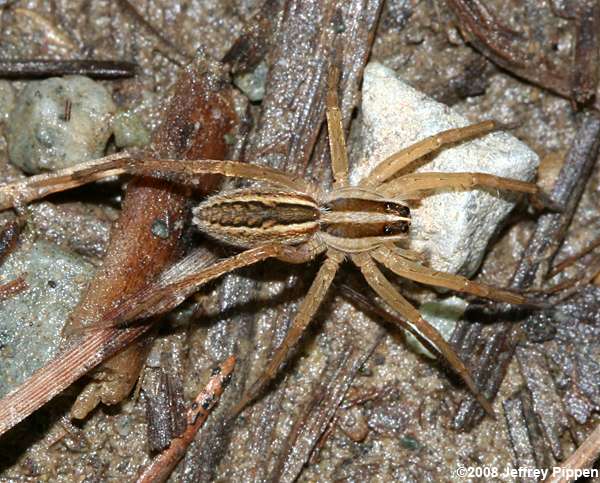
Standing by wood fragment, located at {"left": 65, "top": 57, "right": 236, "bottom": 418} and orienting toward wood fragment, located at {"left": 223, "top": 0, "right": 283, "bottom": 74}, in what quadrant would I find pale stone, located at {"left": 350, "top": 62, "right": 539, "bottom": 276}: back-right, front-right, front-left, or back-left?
front-right

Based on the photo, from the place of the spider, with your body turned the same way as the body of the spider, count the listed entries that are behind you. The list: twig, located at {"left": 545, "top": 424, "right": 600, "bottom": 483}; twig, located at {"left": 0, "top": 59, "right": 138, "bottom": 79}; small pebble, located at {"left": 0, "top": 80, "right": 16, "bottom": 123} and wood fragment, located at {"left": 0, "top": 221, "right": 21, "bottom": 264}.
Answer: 3

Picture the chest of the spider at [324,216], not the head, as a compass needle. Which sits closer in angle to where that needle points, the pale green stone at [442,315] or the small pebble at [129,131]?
the pale green stone

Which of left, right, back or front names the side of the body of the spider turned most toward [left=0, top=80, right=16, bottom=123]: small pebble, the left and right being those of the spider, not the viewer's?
back

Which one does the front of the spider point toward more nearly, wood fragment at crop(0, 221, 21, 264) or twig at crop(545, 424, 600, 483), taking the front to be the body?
the twig

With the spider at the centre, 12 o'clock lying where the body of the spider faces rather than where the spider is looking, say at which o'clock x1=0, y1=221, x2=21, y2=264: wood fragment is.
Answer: The wood fragment is roughly at 6 o'clock from the spider.

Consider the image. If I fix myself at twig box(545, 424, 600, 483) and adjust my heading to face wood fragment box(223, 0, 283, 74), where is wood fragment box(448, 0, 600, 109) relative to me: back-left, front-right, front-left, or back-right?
front-right

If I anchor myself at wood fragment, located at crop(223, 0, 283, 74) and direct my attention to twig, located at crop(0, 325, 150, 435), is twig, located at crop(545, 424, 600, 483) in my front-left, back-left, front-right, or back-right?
front-left

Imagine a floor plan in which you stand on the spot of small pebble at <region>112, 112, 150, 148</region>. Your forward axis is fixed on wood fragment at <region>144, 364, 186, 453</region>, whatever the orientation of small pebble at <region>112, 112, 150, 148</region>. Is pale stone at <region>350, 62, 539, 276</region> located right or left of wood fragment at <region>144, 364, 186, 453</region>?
left

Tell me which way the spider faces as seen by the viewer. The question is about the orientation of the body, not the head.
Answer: to the viewer's right

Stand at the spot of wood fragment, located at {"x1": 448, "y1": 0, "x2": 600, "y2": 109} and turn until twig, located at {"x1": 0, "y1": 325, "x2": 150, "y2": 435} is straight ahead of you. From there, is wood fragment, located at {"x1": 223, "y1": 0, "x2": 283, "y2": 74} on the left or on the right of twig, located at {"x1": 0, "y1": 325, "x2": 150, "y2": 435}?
right

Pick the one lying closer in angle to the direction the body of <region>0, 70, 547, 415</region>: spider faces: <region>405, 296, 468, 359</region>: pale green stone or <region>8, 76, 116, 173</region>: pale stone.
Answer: the pale green stone

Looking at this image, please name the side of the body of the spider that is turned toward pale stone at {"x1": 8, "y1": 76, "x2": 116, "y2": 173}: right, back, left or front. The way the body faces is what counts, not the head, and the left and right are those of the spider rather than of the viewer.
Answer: back

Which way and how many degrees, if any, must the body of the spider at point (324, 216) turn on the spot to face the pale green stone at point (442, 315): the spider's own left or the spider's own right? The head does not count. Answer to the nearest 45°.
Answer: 0° — it already faces it
